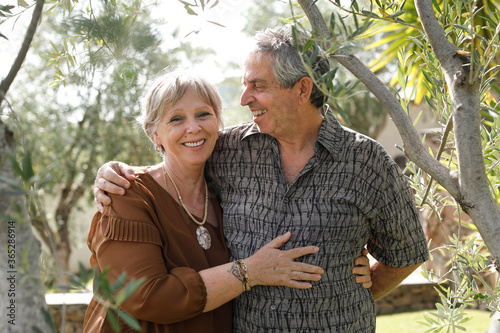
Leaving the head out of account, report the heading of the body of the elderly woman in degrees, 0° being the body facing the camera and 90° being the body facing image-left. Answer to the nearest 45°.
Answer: approximately 315°

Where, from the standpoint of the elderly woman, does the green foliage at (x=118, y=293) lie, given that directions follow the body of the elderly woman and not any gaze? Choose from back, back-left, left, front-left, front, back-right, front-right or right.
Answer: front-right

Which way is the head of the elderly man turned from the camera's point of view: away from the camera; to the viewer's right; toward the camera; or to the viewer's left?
to the viewer's left

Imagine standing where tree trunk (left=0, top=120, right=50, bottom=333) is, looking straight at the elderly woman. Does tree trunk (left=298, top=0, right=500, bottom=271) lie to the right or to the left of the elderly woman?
right
